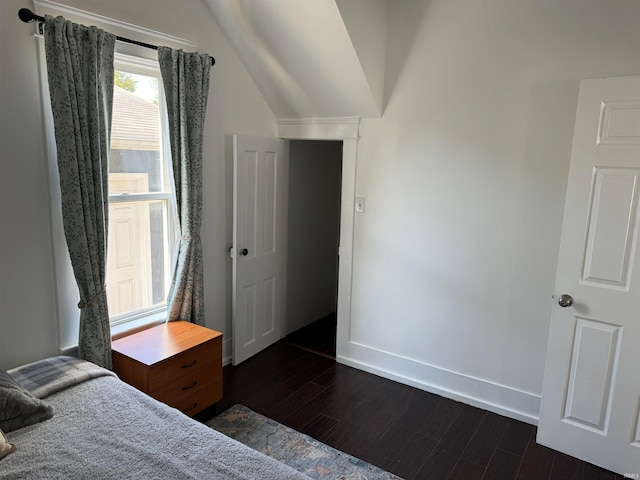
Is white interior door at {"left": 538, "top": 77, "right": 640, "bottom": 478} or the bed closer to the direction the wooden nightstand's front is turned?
the white interior door

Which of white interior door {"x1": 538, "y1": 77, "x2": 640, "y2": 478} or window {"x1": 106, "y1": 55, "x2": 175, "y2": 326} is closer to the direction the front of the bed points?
the white interior door

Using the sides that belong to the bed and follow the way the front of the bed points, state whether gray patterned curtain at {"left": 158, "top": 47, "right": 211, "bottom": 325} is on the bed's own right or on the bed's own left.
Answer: on the bed's own left

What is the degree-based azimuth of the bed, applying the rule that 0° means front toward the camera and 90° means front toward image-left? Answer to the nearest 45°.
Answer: approximately 315°

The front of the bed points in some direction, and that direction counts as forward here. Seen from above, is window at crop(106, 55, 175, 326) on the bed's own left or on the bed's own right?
on the bed's own left

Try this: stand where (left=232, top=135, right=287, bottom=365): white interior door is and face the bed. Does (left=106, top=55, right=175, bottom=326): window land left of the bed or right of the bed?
right

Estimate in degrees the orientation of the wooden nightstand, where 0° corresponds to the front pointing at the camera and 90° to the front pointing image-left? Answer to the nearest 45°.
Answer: approximately 315°

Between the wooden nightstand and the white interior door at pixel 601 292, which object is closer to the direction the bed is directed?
the white interior door

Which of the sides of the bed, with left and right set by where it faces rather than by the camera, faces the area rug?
left
